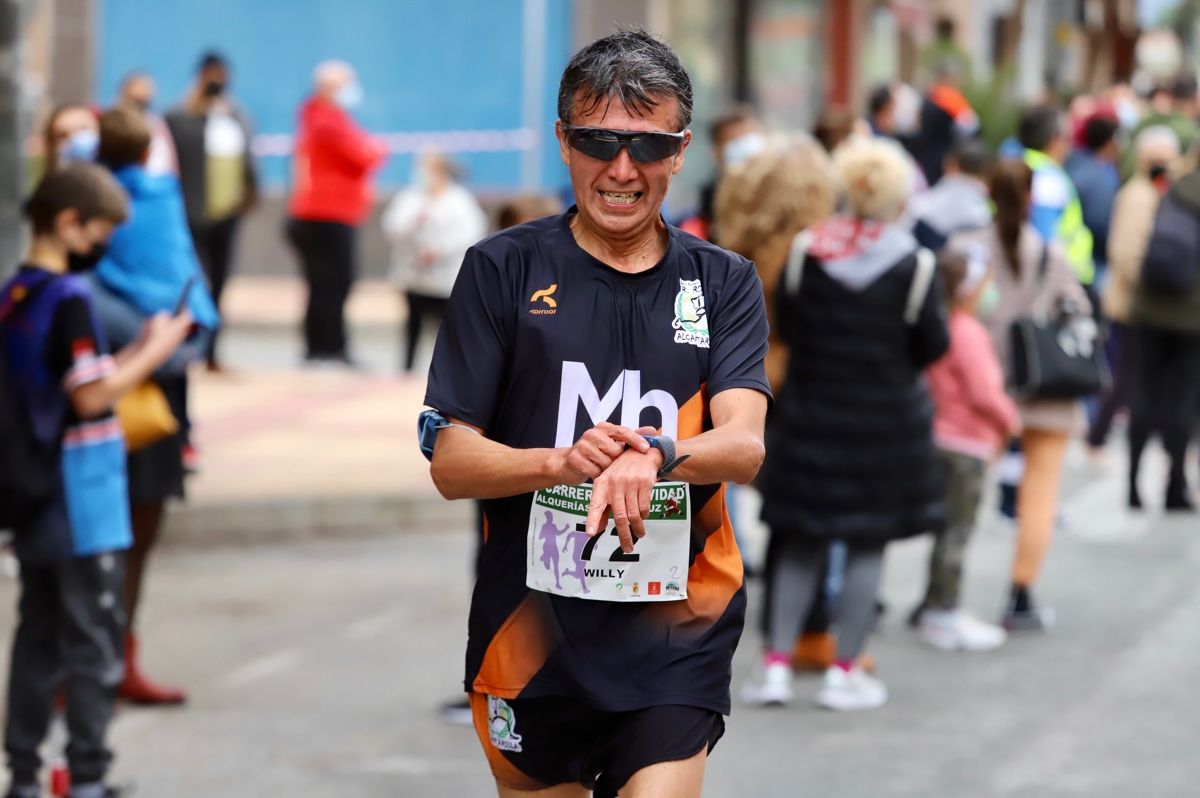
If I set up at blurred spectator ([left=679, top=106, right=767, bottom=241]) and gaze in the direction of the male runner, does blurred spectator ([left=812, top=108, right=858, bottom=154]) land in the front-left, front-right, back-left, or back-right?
back-left

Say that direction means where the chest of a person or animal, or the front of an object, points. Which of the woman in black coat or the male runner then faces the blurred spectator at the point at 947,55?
the woman in black coat

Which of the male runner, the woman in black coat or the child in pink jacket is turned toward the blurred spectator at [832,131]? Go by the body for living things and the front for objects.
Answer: the woman in black coat

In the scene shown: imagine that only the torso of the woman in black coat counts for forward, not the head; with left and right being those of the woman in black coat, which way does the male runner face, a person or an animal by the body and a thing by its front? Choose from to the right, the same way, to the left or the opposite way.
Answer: the opposite way

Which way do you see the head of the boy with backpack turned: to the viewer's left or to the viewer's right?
to the viewer's right

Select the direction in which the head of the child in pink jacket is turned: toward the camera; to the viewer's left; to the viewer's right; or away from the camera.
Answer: to the viewer's right

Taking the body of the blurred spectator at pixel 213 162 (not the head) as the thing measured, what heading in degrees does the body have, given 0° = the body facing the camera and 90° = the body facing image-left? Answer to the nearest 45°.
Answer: approximately 0°

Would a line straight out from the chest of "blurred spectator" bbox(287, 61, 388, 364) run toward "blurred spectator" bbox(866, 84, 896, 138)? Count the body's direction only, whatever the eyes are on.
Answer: yes

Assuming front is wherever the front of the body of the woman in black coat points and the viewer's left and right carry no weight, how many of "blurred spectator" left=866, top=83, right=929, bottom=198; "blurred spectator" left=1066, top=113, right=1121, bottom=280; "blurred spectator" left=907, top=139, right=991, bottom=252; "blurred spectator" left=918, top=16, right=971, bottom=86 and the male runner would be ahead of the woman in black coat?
4

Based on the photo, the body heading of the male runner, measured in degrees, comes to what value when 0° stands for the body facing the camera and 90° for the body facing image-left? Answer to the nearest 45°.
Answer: approximately 0°

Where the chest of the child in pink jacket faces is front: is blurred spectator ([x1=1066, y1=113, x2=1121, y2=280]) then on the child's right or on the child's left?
on the child's left

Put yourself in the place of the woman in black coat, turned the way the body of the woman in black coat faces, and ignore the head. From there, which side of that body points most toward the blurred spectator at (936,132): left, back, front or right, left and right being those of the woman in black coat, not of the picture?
front

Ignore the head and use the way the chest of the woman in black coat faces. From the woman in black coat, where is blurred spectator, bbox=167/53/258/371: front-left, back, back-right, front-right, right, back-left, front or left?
front-left

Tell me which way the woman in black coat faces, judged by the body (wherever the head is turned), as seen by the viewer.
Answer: away from the camera
